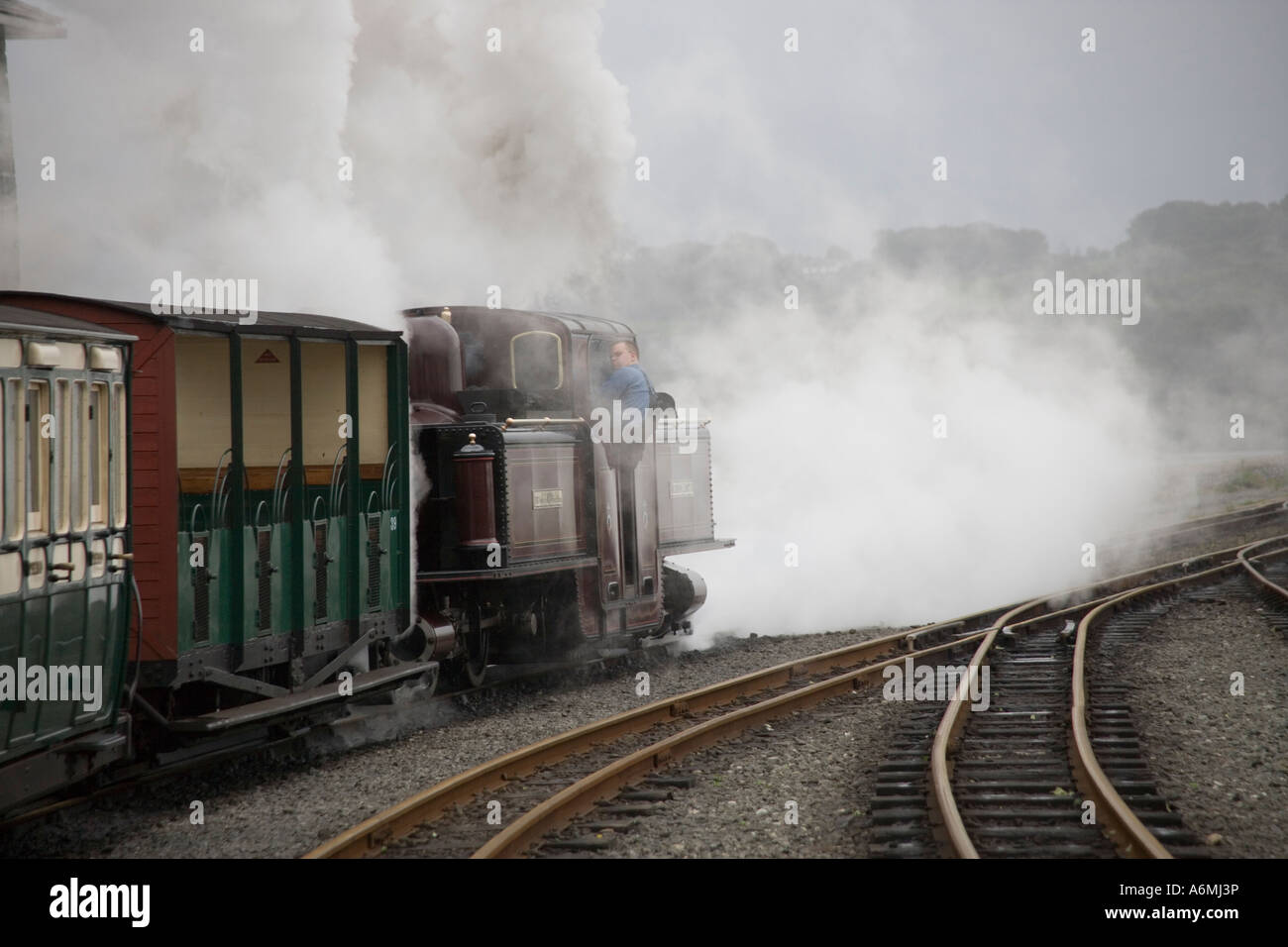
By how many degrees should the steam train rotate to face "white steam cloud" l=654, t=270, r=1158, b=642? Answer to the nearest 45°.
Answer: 0° — it already faces it

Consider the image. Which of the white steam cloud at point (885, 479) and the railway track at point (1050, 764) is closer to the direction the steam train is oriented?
the white steam cloud

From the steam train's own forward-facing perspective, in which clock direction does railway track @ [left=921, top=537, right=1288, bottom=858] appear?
The railway track is roughly at 2 o'clock from the steam train.

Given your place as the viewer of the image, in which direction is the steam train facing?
facing away from the viewer and to the right of the viewer

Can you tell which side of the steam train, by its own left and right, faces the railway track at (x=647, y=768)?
right
